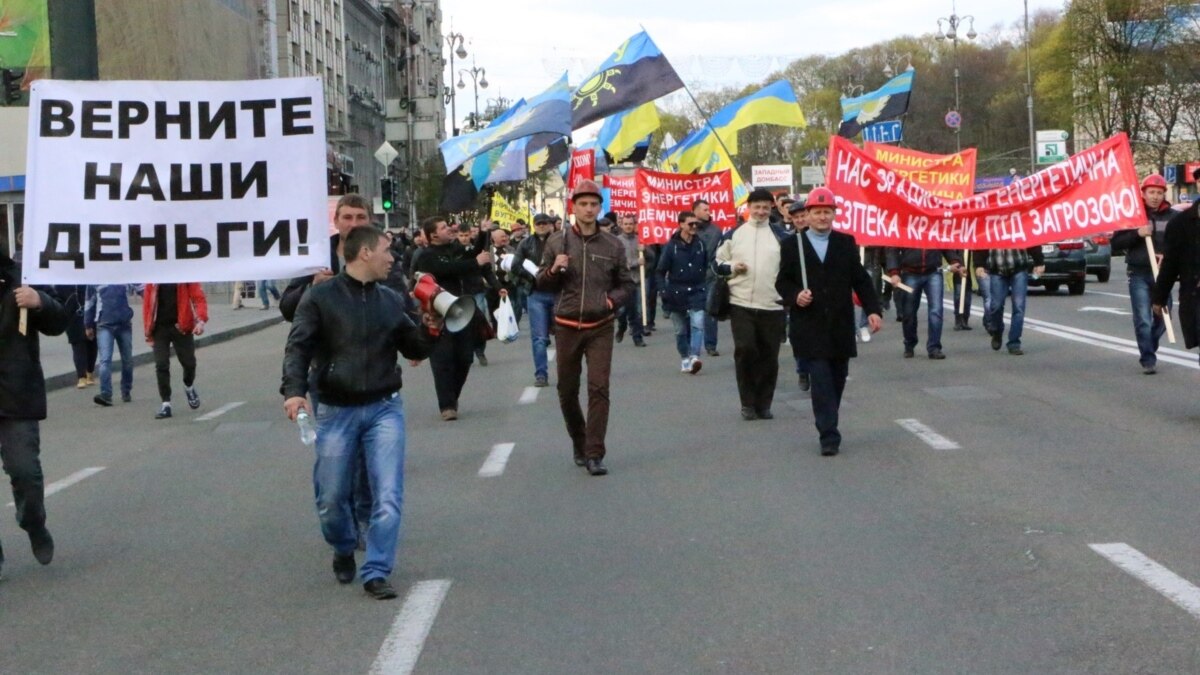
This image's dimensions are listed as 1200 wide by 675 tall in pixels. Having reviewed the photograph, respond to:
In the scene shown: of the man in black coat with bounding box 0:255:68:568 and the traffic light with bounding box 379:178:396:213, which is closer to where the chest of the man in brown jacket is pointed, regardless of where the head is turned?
the man in black coat

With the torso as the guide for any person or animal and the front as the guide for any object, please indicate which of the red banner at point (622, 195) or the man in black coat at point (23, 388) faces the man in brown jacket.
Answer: the red banner

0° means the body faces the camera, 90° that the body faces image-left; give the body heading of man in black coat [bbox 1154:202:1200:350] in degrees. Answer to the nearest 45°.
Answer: approximately 0°

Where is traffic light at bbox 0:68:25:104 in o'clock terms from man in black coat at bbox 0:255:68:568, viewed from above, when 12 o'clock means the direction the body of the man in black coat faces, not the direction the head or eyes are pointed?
The traffic light is roughly at 6 o'clock from the man in black coat.

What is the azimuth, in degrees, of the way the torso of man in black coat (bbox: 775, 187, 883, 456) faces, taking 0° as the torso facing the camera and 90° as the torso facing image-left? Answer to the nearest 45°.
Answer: approximately 0°
